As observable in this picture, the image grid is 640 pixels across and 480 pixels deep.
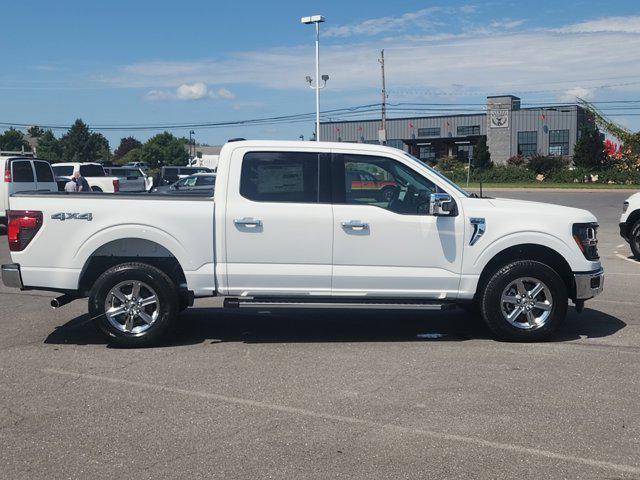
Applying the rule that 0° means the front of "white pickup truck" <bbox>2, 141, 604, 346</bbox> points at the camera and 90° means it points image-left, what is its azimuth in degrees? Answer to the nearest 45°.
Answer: approximately 270°

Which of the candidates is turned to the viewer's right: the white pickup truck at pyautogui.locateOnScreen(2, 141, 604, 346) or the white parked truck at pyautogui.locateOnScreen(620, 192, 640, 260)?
the white pickup truck

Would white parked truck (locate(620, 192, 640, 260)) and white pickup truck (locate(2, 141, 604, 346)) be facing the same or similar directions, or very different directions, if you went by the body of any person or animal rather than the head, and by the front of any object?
very different directions

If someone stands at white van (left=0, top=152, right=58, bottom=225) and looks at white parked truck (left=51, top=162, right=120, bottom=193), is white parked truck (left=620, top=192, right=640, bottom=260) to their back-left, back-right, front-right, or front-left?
back-right

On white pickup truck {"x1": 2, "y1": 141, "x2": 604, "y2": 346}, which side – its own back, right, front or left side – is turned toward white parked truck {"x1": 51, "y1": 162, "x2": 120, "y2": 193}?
left

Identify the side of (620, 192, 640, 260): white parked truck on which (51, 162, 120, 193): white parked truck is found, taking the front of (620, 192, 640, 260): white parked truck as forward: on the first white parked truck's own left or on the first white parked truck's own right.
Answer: on the first white parked truck's own right

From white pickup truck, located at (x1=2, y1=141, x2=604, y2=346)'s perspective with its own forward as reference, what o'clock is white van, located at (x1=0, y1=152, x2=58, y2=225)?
The white van is roughly at 8 o'clock from the white pickup truck.

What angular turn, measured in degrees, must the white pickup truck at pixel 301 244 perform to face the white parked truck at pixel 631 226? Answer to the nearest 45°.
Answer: approximately 45° to its left

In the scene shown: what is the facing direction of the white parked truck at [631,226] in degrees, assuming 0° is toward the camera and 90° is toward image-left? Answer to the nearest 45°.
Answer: approximately 45°

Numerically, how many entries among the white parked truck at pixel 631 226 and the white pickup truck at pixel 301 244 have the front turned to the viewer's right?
1
